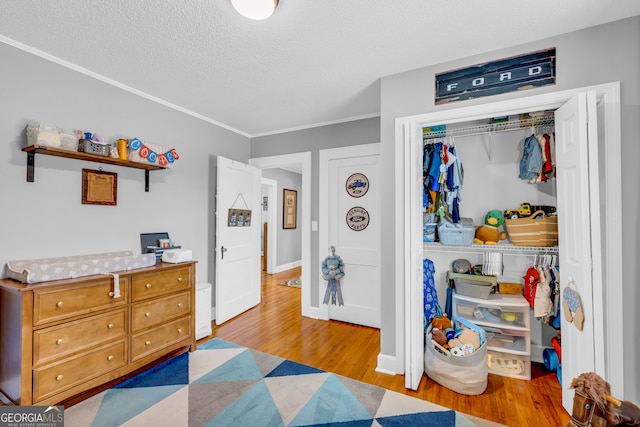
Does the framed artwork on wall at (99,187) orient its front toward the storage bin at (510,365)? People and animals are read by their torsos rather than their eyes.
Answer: yes

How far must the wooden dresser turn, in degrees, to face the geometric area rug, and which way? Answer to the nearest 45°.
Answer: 0° — it already faces it

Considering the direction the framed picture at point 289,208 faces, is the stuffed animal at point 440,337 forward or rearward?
forward

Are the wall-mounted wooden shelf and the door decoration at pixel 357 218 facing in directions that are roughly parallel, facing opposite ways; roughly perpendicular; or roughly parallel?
roughly perpendicular

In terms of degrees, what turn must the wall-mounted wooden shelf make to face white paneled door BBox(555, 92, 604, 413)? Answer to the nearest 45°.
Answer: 0° — it already faces it

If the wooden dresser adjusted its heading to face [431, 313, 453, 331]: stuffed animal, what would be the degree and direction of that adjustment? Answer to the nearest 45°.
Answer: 0° — it already faces it

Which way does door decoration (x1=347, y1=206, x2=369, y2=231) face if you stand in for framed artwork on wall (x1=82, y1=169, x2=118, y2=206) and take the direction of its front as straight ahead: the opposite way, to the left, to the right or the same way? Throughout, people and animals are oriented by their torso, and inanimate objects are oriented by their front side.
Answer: to the right

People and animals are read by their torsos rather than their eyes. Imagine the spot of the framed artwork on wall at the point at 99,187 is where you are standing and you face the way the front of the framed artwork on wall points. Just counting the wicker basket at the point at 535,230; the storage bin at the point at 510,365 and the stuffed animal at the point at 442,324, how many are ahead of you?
3
